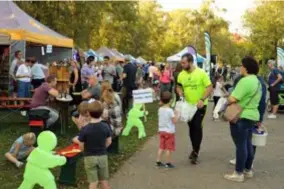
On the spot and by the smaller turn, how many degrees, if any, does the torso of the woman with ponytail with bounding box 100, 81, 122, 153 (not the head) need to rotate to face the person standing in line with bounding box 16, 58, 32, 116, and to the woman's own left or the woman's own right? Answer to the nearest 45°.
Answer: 0° — they already face them

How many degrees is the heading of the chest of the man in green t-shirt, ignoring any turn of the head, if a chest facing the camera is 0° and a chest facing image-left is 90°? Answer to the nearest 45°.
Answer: approximately 45°

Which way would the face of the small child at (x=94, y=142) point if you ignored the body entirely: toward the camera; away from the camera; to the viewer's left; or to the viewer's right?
away from the camera

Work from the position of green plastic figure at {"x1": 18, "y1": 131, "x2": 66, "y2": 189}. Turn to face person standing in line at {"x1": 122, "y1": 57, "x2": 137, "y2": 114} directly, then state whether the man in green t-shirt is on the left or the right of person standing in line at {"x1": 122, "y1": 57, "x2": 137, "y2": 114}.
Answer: right

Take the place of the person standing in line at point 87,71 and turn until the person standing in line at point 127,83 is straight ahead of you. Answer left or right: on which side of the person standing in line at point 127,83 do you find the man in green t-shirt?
right

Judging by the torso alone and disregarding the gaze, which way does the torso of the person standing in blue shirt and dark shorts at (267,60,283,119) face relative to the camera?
to the viewer's left

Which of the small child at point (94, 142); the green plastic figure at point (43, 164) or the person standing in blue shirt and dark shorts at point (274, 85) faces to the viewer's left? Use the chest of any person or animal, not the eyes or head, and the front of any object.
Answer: the person standing in blue shirt and dark shorts

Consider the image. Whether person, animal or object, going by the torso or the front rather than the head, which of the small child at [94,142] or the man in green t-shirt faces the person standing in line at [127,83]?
the small child

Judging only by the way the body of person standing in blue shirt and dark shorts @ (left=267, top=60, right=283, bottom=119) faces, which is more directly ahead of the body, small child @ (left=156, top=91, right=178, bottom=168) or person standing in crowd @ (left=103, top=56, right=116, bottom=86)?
the person standing in crowd

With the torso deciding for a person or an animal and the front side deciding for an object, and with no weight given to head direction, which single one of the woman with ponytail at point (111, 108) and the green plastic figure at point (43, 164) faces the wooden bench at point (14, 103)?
the woman with ponytail
